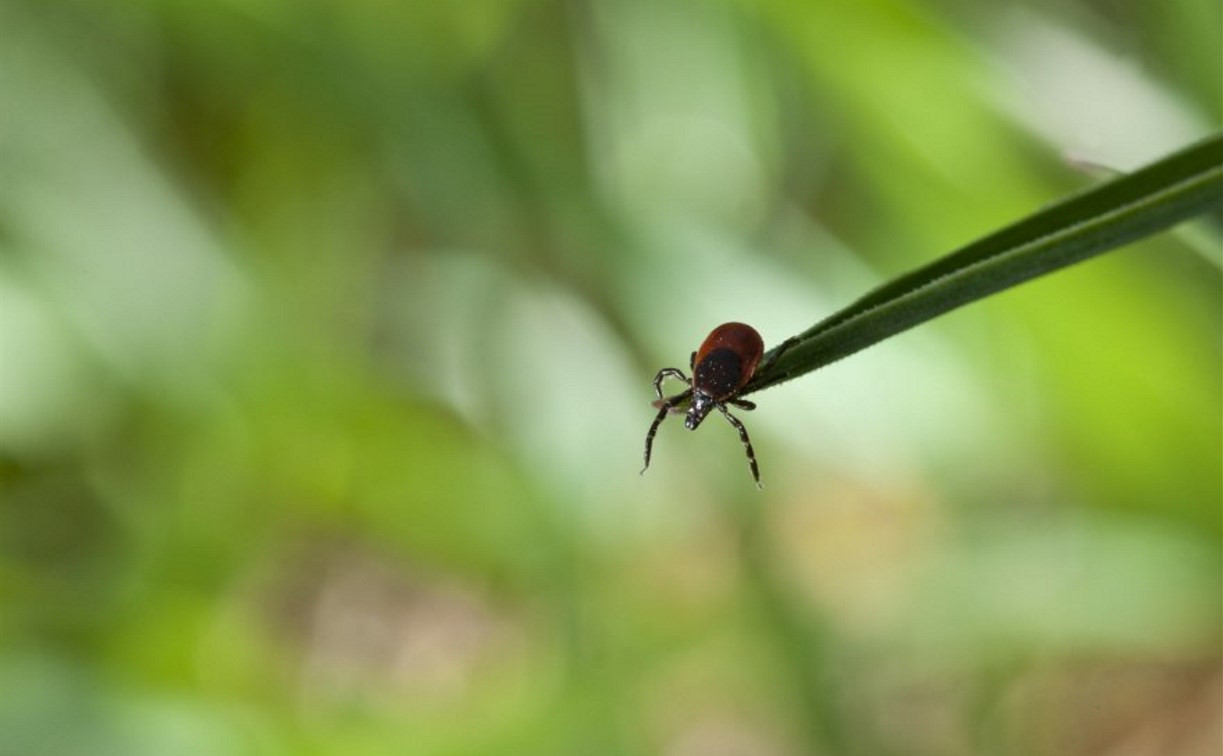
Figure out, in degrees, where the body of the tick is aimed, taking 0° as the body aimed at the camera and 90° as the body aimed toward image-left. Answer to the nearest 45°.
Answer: approximately 45°
